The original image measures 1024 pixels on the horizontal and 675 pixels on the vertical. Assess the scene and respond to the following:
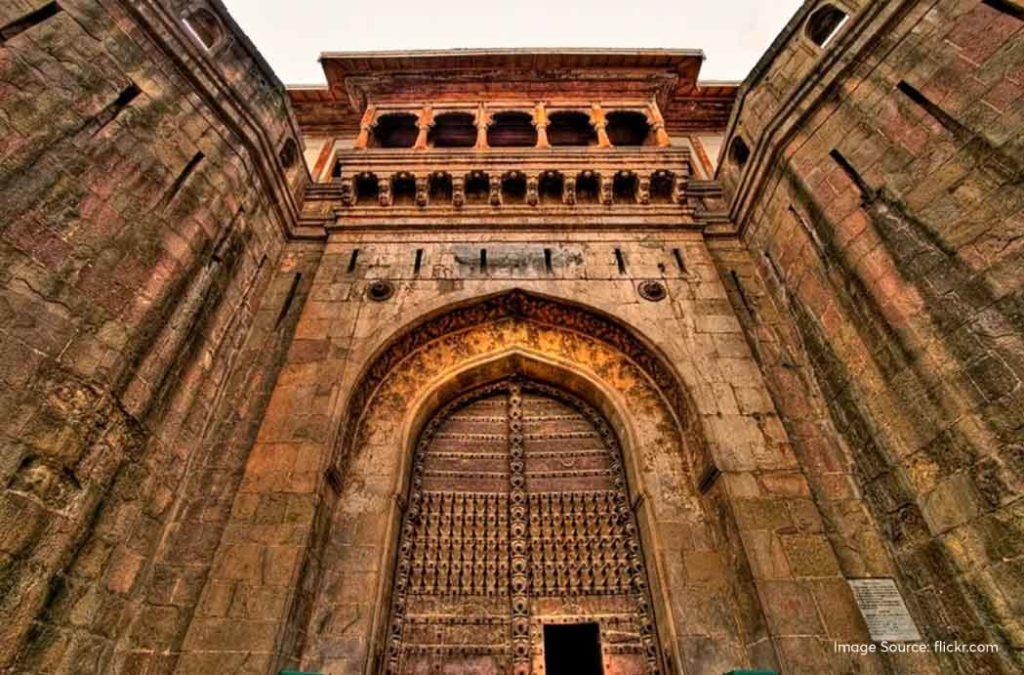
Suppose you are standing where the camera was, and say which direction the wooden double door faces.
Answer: facing the viewer

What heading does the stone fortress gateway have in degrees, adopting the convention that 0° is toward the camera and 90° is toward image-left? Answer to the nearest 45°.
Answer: approximately 0°
